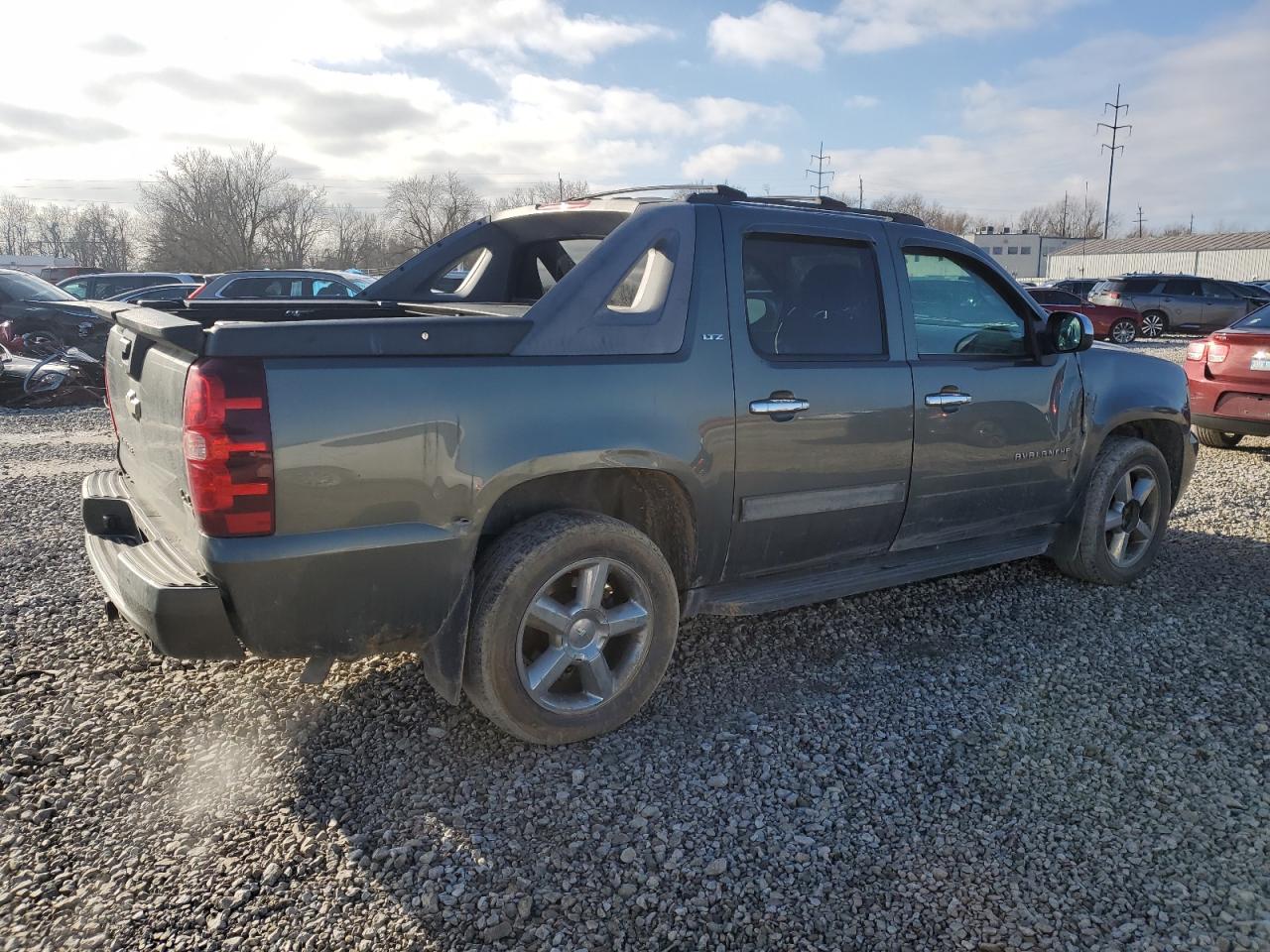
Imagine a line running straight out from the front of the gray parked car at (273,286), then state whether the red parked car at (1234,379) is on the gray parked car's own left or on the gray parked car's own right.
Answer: on the gray parked car's own right

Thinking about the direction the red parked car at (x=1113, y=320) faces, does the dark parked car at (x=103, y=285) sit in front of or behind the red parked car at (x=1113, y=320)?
behind

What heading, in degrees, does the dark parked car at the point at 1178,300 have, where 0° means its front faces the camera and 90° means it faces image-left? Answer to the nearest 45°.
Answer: approximately 225°

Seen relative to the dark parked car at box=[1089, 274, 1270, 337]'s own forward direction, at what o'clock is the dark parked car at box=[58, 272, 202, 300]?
the dark parked car at box=[58, 272, 202, 300] is roughly at 6 o'clock from the dark parked car at box=[1089, 274, 1270, 337].

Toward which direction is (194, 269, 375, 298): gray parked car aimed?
to the viewer's right

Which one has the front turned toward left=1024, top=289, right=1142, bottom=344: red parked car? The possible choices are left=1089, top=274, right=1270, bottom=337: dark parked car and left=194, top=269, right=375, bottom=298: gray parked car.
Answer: the gray parked car

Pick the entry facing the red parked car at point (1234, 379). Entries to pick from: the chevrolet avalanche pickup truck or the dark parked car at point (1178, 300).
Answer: the chevrolet avalanche pickup truck

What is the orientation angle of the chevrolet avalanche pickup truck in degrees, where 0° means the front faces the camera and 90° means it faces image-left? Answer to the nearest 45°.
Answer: approximately 225°

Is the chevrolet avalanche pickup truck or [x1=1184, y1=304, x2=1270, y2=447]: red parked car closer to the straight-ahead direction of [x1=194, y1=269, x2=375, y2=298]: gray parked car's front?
the red parked car

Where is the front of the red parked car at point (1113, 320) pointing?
to the viewer's right

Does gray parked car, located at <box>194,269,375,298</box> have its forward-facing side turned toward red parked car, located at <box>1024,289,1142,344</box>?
yes

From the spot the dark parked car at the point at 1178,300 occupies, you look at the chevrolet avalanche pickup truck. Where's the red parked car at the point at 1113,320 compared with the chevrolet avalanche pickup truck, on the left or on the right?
right
